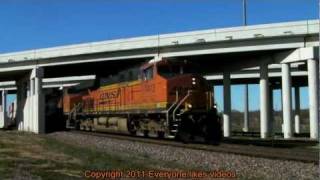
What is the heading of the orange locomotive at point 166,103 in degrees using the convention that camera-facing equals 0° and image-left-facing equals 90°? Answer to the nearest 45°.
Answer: approximately 315°

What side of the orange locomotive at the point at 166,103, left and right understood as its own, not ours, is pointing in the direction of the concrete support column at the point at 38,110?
back

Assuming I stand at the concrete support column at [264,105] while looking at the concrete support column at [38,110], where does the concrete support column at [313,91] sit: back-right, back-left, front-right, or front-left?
back-left

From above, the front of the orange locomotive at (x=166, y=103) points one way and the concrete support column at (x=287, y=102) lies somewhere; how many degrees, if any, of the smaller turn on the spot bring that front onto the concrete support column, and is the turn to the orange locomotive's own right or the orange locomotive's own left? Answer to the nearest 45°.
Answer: approximately 90° to the orange locomotive's own left

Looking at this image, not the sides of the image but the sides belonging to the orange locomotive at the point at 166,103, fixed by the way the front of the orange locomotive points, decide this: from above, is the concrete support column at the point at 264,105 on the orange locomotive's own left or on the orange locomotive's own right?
on the orange locomotive's own left

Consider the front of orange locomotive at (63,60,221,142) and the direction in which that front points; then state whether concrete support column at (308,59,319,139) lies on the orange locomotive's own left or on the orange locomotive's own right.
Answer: on the orange locomotive's own left
